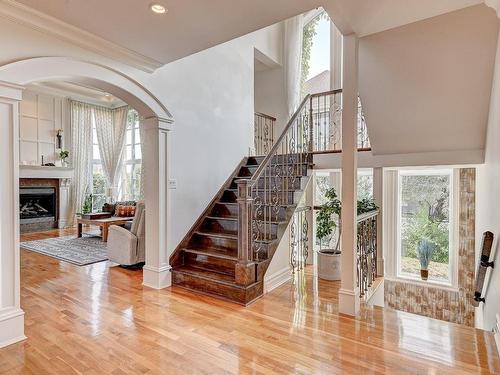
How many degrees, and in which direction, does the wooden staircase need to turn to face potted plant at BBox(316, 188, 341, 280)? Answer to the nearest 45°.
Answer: approximately 135° to its left

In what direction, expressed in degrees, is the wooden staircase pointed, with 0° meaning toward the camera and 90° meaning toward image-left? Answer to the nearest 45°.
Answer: approximately 45°

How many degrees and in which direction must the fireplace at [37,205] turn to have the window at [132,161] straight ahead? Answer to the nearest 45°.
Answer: approximately 90° to its left

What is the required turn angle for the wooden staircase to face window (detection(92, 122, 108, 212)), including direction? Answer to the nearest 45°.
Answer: approximately 90° to its right

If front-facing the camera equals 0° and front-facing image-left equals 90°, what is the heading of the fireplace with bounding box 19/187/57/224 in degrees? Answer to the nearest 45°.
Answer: approximately 0°
